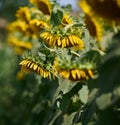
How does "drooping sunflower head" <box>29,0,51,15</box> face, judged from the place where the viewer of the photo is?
facing the viewer and to the left of the viewer

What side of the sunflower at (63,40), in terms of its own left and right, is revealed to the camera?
front

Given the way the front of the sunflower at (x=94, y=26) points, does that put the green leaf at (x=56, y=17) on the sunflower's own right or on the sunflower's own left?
on the sunflower's own right

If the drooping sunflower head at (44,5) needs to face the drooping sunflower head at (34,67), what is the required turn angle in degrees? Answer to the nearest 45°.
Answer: approximately 45° to its left
